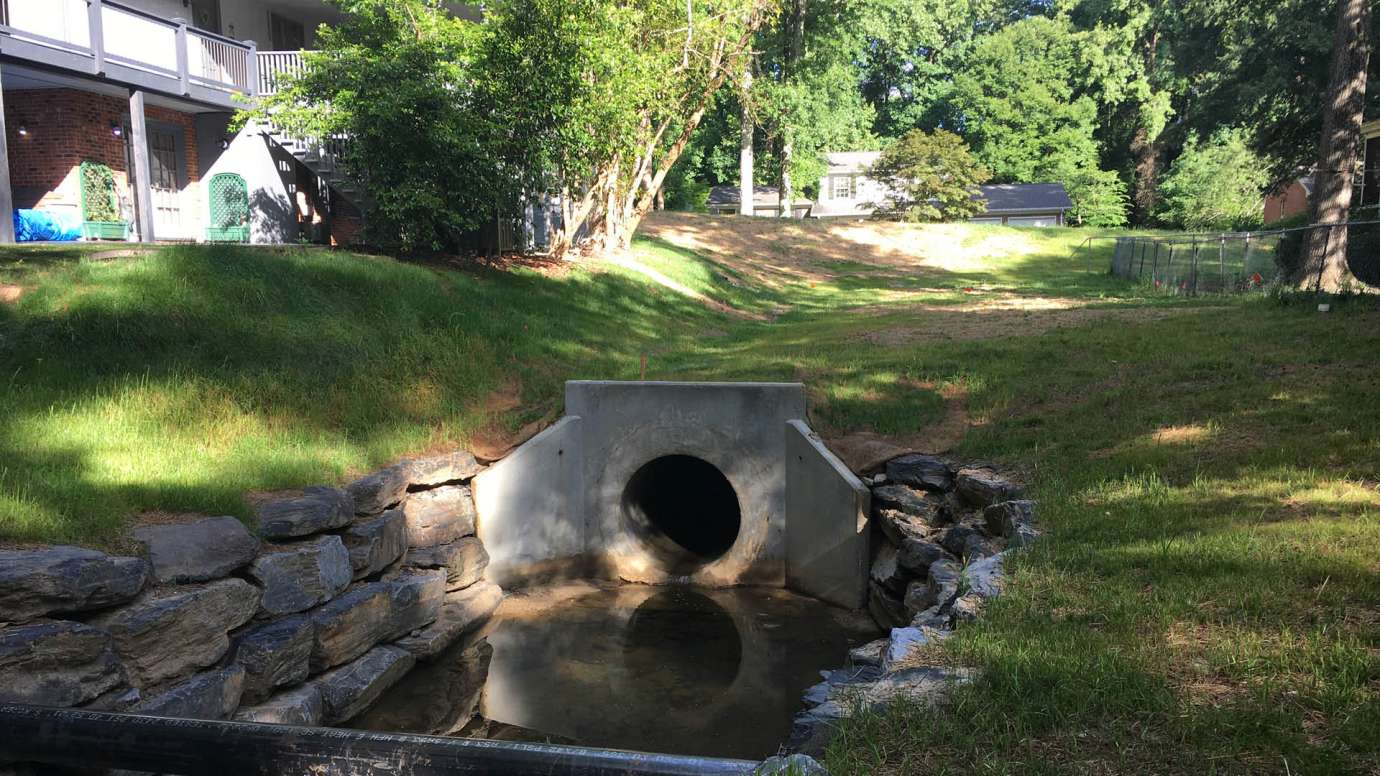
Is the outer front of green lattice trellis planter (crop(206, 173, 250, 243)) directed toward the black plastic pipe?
yes

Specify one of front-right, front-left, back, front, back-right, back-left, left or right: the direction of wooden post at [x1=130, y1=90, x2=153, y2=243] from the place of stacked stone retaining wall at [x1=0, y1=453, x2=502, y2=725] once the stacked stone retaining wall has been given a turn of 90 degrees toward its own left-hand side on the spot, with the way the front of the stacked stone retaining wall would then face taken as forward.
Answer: front-left

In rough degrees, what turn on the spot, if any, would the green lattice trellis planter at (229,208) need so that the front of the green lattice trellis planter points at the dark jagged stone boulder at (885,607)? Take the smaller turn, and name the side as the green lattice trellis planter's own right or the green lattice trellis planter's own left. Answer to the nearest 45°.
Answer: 0° — it already faces it

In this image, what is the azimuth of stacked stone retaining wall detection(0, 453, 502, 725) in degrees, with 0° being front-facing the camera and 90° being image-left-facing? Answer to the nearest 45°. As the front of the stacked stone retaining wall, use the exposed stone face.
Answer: approximately 315°

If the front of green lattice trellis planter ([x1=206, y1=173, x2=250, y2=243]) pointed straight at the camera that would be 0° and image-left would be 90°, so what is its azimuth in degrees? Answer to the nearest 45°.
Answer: approximately 0°

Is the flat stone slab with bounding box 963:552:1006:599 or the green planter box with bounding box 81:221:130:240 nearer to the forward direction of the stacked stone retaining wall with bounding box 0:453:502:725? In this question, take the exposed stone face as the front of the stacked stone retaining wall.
the flat stone slab

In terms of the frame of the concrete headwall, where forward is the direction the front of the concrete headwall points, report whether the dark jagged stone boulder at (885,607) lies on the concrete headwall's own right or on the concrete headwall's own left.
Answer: on the concrete headwall's own left

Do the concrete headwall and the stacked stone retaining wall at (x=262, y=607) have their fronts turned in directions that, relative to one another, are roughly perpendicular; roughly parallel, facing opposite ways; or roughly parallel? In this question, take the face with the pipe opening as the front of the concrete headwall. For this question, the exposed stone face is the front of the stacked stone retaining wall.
roughly perpendicular

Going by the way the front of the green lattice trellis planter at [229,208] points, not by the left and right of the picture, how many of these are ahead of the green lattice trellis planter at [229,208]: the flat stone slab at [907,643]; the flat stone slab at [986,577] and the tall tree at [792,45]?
2

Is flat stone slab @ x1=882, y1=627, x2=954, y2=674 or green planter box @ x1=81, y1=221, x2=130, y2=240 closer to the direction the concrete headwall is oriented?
the flat stone slab

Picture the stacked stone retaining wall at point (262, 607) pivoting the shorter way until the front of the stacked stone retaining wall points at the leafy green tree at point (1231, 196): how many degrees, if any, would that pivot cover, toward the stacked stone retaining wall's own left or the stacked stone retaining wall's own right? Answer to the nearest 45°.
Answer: approximately 90° to the stacked stone retaining wall's own left

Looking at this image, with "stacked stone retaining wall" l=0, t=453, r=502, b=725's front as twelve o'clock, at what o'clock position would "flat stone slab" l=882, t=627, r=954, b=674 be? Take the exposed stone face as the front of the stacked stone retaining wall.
The flat stone slab is roughly at 12 o'clock from the stacked stone retaining wall.
